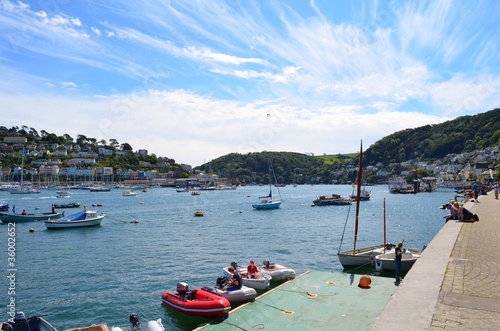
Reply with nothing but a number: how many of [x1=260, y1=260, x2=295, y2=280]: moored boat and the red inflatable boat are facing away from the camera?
0

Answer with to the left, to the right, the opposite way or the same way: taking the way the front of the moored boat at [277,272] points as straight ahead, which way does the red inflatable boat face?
the same way

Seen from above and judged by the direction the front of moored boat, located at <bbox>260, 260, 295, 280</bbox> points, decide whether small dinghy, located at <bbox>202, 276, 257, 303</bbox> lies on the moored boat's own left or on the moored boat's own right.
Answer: on the moored boat's own right

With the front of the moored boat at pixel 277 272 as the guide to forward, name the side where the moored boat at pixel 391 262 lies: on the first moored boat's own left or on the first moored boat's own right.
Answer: on the first moored boat's own left

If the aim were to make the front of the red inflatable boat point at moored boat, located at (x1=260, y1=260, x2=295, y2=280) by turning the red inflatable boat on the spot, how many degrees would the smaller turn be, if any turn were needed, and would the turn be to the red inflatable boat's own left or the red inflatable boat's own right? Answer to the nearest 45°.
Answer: approximately 90° to the red inflatable boat's own left

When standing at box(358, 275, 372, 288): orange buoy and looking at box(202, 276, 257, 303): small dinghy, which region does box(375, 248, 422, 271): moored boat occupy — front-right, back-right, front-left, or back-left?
back-right

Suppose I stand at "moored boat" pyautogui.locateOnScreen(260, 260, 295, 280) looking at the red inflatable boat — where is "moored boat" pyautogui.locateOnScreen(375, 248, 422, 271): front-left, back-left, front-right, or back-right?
back-left

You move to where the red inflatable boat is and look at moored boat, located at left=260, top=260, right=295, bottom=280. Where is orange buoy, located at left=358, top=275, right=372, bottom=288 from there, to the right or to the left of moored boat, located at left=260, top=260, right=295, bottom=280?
right

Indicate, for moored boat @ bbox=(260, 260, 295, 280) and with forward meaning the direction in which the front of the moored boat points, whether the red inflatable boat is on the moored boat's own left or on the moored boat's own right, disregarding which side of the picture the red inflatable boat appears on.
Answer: on the moored boat's own right

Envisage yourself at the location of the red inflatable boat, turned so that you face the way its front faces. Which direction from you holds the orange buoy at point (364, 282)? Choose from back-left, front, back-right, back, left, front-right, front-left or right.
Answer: front-left

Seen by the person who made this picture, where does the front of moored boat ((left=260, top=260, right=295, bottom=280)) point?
facing the viewer and to the right of the viewer

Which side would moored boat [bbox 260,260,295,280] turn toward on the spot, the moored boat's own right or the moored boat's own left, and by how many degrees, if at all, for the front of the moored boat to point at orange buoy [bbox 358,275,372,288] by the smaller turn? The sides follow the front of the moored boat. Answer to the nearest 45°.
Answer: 0° — it already faces it

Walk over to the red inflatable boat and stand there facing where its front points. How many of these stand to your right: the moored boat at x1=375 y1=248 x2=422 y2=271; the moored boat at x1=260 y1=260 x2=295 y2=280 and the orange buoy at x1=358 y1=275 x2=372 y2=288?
0

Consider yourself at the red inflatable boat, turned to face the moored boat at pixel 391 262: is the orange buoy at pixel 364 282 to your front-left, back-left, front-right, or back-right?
front-right
